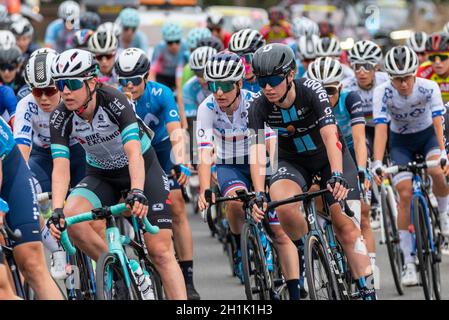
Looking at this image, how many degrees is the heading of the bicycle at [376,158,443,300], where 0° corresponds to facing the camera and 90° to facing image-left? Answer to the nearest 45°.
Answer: approximately 0°

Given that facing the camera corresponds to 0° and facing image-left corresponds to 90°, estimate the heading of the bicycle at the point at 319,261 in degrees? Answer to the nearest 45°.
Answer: approximately 45°

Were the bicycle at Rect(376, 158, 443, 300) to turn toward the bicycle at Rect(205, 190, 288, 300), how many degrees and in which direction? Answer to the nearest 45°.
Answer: approximately 45° to its right

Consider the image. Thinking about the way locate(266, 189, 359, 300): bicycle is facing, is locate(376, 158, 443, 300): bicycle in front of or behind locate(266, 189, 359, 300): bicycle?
behind

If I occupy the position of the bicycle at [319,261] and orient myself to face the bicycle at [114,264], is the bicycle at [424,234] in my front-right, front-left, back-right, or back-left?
back-right

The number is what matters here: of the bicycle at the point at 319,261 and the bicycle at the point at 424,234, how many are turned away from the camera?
0

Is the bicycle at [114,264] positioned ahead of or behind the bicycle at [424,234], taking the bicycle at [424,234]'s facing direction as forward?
ahead

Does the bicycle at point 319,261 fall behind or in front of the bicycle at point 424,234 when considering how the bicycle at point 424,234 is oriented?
in front

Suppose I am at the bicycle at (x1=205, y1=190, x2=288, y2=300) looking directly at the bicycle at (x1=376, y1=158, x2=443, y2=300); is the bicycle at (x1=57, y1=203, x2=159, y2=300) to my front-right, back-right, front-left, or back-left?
back-right

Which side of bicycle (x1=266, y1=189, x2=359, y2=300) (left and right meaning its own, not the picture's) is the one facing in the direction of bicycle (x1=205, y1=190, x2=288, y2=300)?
right
